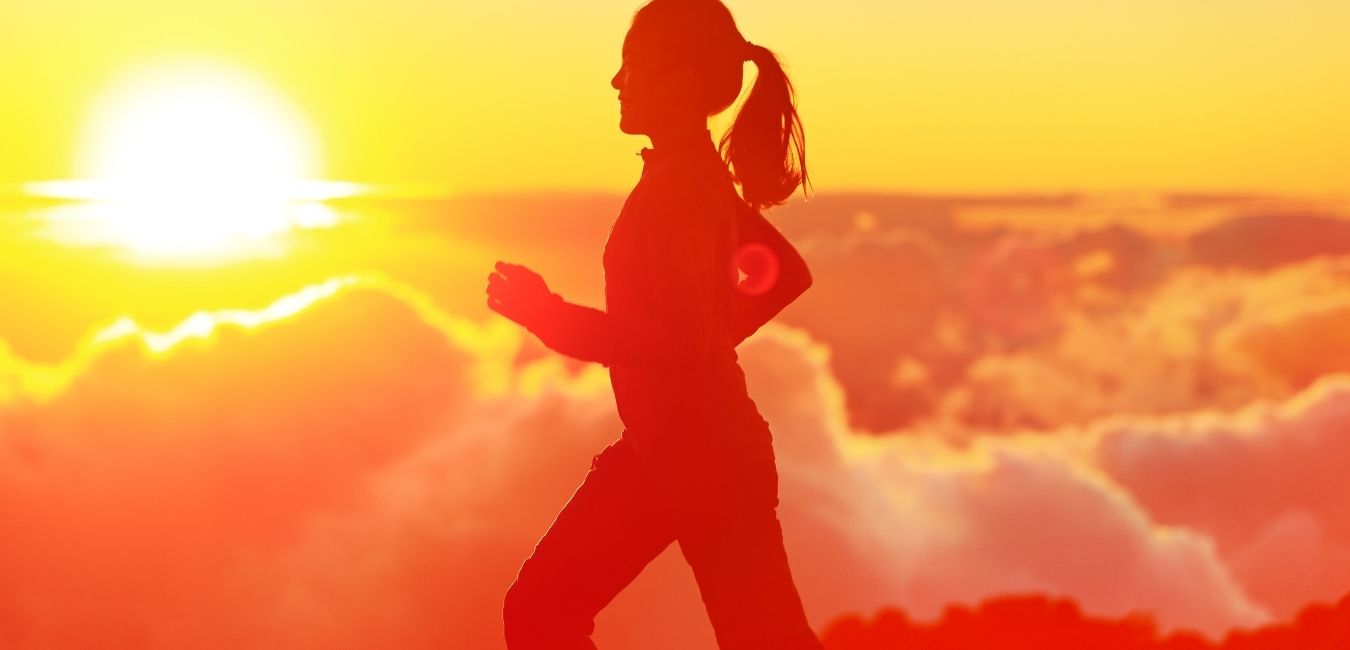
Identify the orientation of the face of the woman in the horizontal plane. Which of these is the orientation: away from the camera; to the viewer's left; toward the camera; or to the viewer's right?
to the viewer's left

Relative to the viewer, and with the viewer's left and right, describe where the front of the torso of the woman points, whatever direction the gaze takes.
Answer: facing to the left of the viewer
